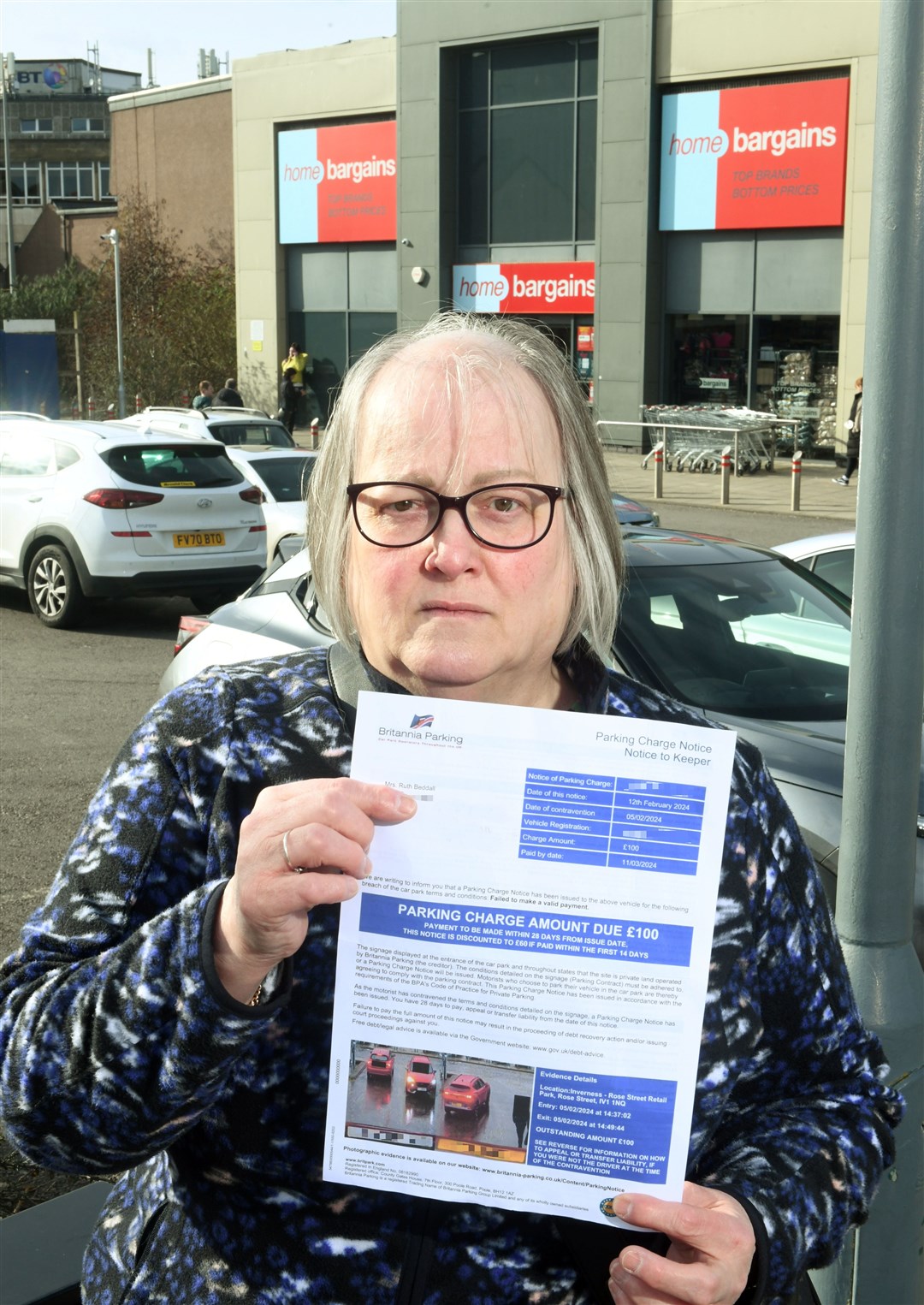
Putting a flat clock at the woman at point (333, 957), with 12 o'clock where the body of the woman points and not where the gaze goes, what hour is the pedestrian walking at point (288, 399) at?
The pedestrian walking is roughly at 6 o'clock from the woman.

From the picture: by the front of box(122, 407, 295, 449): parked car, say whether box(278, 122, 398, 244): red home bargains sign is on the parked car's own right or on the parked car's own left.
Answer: on the parked car's own right

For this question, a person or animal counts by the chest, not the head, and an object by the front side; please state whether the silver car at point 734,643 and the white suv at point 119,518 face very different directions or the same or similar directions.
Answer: very different directions

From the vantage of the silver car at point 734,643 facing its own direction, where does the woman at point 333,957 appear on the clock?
The woman is roughly at 2 o'clock from the silver car.

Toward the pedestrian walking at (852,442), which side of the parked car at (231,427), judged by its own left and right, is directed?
right

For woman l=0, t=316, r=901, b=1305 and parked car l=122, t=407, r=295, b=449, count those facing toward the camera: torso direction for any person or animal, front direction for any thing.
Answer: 1

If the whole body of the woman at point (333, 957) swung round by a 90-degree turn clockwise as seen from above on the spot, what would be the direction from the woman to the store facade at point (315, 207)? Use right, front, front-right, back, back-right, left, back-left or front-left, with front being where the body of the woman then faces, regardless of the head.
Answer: right

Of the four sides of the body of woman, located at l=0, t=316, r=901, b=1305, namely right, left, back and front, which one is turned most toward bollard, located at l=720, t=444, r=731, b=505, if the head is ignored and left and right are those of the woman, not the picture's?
back
